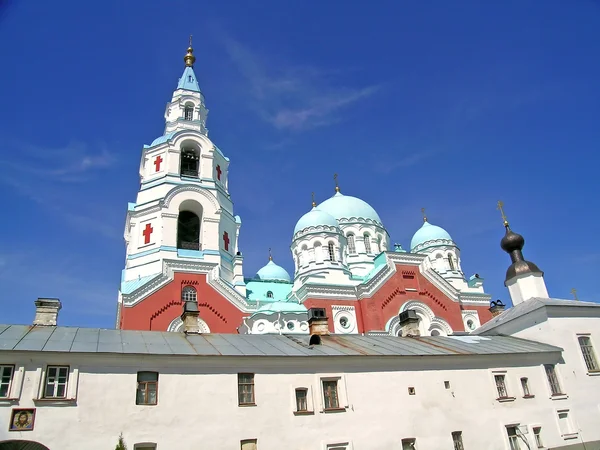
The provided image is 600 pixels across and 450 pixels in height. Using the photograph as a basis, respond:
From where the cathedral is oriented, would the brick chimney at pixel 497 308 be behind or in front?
behind

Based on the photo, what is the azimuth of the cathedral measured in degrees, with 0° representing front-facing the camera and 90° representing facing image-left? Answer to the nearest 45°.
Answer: approximately 45°

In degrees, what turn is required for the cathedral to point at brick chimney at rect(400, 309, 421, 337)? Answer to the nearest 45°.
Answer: approximately 90° to its left
